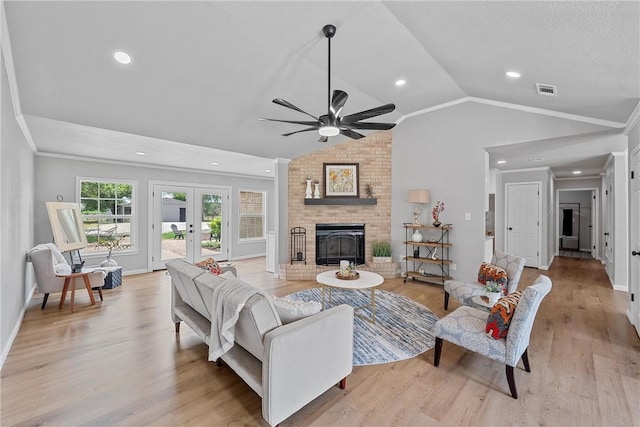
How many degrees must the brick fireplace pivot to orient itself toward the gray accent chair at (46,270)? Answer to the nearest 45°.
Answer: approximately 45° to its right

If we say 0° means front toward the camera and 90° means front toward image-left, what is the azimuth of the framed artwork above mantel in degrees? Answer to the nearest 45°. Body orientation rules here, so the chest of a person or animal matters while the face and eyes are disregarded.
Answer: approximately 0°

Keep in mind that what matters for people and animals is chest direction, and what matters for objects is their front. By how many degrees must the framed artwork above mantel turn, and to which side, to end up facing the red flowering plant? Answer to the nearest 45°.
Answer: approximately 90° to its left

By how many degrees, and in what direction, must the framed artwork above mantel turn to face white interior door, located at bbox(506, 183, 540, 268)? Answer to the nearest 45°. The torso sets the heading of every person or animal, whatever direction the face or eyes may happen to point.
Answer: approximately 90° to its left

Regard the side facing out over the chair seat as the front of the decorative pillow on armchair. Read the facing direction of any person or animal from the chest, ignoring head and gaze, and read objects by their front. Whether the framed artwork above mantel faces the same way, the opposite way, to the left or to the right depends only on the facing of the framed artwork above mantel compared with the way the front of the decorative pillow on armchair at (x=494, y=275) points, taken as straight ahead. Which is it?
to the left

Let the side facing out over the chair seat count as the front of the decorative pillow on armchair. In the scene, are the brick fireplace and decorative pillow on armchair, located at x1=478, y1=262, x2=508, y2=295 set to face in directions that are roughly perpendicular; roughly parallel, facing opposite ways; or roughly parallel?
roughly perpendicular

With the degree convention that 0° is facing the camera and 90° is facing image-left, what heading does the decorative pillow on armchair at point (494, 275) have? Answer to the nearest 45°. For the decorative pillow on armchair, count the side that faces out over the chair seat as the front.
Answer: approximately 45°
